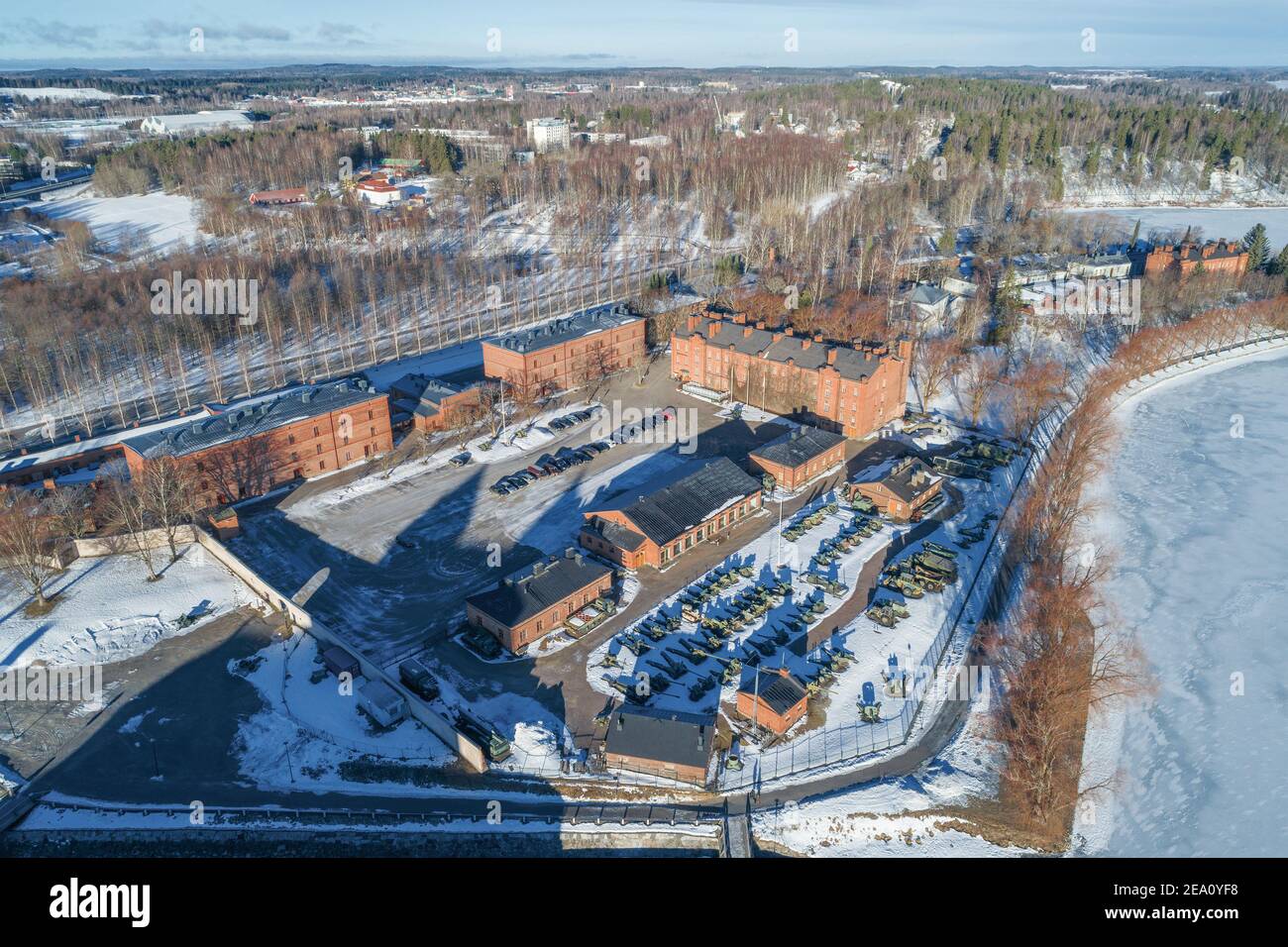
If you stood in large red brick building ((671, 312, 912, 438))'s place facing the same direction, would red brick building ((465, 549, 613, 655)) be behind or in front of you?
in front

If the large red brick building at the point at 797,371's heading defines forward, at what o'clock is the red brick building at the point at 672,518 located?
The red brick building is roughly at 11 o'clock from the large red brick building.

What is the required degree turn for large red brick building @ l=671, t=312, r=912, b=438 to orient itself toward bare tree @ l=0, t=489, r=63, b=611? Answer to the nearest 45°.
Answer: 0° — it already faces it

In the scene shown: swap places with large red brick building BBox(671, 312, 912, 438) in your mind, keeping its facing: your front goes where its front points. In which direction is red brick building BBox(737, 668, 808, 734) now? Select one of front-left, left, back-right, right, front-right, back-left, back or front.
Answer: front-left

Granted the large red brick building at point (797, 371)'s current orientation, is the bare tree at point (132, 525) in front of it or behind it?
in front

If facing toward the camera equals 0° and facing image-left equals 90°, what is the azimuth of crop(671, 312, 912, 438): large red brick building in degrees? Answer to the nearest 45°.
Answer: approximately 45°

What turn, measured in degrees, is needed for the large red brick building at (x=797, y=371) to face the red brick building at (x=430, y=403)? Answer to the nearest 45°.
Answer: approximately 45° to its right
